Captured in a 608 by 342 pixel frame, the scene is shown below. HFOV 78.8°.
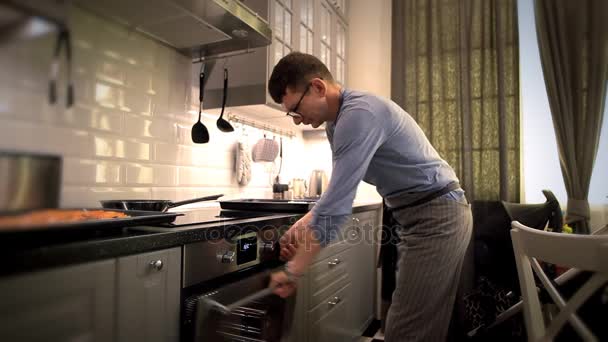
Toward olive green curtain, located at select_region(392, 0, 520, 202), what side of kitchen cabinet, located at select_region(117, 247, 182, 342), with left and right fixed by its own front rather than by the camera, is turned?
left

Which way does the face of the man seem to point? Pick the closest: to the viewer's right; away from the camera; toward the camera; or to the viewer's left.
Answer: to the viewer's left

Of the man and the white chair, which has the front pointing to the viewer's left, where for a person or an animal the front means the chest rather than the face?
the man

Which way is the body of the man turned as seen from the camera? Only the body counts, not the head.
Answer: to the viewer's left

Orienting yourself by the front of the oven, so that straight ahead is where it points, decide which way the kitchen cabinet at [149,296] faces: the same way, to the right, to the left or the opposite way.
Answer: the same way

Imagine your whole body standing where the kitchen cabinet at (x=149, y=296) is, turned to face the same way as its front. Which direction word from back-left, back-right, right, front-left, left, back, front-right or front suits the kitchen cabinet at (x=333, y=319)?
left

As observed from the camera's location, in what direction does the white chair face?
facing away from the viewer and to the right of the viewer

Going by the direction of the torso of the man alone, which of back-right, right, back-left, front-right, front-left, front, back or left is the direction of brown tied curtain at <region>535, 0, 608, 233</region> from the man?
back-right

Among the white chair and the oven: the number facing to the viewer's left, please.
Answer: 0

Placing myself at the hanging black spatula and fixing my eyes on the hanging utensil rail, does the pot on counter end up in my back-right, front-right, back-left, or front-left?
back-right

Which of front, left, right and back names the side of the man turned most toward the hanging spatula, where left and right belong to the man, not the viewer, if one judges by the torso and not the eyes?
front

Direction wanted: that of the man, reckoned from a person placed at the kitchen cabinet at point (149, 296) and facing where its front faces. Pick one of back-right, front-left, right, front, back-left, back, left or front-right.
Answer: front-left
